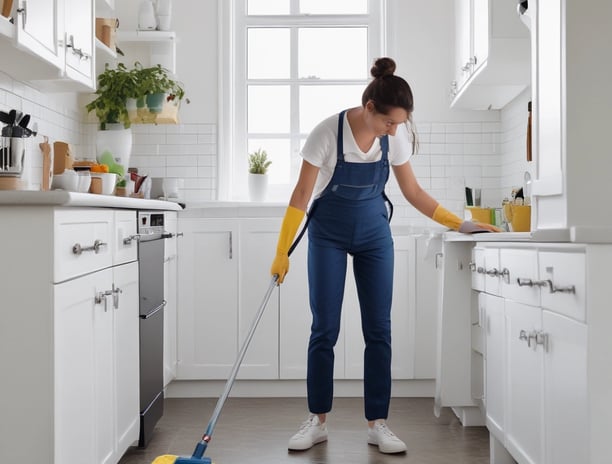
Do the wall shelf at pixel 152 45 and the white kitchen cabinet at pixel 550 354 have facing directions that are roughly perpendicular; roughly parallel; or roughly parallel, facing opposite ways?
roughly perpendicular

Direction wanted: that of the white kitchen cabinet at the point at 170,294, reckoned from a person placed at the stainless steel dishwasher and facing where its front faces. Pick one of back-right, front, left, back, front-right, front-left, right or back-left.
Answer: left

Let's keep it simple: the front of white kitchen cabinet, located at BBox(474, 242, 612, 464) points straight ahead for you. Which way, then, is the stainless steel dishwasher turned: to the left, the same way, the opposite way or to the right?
the opposite way

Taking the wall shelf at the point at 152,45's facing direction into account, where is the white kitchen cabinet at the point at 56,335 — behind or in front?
in front

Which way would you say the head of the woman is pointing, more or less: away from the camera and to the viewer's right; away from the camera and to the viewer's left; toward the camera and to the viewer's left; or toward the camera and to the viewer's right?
toward the camera and to the viewer's right

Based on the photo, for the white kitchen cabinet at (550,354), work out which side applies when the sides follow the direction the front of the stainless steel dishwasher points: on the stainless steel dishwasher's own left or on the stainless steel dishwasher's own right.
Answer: on the stainless steel dishwasher's own right

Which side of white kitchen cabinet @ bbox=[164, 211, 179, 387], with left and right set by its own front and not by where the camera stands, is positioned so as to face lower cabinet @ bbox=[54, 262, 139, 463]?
right

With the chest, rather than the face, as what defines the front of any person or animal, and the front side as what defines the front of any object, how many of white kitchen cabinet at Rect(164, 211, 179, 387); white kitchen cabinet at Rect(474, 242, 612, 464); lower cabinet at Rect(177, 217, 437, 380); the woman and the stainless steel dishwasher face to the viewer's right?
2

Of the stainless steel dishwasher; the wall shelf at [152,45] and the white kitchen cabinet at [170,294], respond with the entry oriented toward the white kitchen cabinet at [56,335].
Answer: the wall shelf

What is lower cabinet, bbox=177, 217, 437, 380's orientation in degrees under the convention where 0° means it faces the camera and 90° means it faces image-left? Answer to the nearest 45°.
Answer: approximately 0°

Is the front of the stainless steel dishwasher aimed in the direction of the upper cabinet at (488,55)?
yes

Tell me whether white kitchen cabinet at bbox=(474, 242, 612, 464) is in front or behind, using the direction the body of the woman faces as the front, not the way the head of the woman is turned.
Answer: in front

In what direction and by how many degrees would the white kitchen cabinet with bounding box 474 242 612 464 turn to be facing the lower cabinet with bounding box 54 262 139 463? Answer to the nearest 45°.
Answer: approximately 45° to its right
